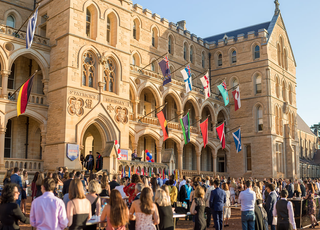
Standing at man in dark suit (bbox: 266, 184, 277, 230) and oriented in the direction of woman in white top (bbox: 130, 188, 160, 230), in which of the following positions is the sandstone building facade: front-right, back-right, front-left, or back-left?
back-right

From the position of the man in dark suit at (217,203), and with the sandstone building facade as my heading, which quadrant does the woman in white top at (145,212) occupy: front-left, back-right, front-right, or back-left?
back-left

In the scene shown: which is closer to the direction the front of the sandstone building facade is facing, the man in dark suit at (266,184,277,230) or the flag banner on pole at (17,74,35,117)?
the man in dark suit

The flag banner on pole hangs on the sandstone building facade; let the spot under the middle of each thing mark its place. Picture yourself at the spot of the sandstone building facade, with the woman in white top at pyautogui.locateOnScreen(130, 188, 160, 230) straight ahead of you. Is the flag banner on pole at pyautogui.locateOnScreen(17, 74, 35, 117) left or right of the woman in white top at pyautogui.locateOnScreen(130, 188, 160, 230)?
right

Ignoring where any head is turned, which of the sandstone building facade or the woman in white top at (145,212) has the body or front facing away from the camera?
the woman in white top

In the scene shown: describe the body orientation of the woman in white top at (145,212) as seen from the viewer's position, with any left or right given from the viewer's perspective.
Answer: facing away from the viewer
